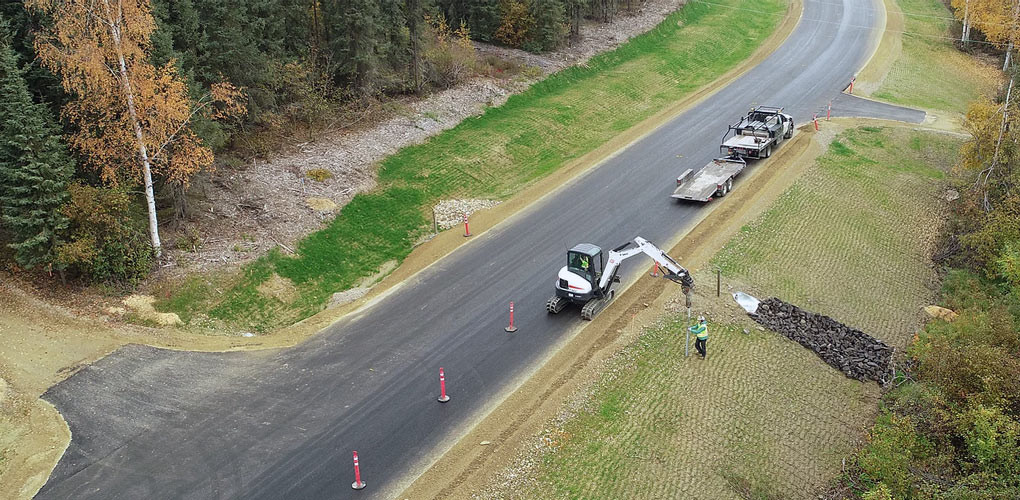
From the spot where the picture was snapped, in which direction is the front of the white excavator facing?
facing away from the viewer and to the right of the viewer

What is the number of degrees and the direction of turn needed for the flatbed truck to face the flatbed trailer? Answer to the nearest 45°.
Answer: approximately 135° to its right

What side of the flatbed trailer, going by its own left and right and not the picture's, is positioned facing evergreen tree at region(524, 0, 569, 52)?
left

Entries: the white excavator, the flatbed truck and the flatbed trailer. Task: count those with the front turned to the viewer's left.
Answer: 0

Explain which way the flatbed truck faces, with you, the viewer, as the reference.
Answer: facing away from the viewer and to the right of the viewer

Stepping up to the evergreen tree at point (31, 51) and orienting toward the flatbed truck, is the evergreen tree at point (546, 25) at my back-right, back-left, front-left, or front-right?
front-left

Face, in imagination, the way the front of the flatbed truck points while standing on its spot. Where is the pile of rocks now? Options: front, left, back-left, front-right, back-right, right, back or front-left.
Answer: back-right

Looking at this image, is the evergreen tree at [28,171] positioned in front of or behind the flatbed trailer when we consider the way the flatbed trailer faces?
behind

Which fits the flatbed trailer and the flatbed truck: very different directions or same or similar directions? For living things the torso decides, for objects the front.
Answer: same or similar directions

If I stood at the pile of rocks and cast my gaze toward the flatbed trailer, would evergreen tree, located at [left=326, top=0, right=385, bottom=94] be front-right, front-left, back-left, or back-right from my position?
front-left

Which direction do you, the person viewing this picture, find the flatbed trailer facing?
facing away from the viewer and to the right of the viewer
